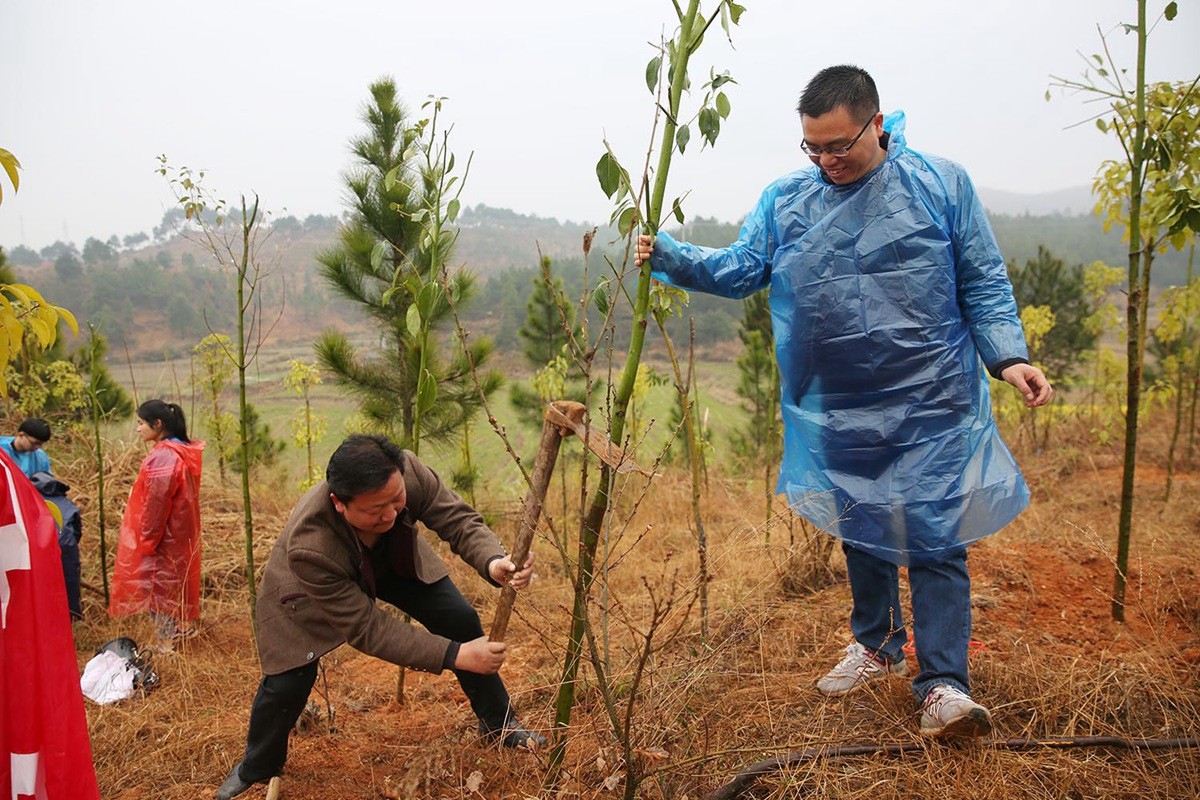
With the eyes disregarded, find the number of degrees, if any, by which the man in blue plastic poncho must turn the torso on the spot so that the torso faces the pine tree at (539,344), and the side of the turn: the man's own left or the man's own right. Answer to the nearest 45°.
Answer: approximately 135° to the man's own right

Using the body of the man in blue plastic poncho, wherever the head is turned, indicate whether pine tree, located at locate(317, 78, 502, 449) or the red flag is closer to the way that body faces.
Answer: the red flag

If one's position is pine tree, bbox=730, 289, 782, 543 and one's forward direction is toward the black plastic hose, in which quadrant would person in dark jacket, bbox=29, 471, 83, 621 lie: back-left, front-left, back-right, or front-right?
front-right

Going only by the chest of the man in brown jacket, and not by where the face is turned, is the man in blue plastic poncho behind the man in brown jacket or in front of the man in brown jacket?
in front

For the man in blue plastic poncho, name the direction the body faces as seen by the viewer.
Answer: toward the camera

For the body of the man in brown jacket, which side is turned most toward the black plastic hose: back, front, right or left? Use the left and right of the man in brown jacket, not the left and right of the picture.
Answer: front

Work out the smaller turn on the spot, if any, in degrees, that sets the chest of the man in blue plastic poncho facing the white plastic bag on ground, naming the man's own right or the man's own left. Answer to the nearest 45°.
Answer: approximately 90° to the man's own right

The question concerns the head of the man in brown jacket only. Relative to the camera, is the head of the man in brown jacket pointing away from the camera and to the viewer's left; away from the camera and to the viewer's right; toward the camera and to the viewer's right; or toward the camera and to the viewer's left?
toward the camera and to the viewer's right

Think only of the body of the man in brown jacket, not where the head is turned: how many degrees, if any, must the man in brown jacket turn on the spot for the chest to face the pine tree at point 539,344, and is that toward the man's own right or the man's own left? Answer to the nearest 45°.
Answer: approximately 135° to the man's own left

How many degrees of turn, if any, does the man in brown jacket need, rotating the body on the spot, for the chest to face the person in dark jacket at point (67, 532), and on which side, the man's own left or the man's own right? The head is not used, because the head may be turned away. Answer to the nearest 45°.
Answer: approximately 180°

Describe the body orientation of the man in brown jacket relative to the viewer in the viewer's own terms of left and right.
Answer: facing the viewer and to the right of the viewer

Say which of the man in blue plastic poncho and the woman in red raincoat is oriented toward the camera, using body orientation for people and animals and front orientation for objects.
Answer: the man in blue plastic poncho
